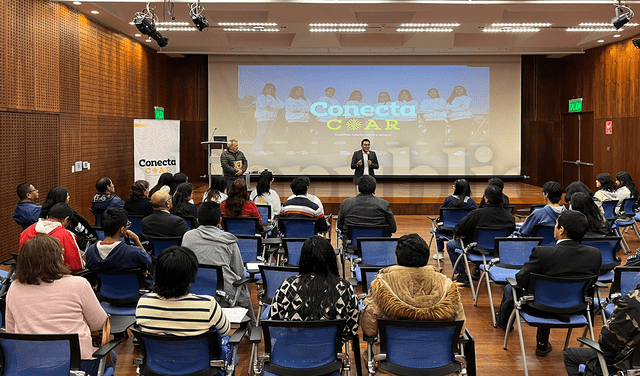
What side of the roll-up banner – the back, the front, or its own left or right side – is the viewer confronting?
front

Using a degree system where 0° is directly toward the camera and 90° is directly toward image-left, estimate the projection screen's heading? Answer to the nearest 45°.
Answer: approximately 0°

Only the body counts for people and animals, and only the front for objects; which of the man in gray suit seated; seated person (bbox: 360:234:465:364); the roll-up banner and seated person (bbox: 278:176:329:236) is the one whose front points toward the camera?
the roll-up banner

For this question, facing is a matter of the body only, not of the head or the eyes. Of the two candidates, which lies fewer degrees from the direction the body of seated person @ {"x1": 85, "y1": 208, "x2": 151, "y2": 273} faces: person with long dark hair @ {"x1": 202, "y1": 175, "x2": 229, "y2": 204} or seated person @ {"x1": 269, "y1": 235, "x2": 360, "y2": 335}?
the person with long dark hair

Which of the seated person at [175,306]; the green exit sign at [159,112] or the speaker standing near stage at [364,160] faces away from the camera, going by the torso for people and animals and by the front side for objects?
the seated person

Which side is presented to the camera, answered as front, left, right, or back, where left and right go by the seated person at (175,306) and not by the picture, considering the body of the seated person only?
back

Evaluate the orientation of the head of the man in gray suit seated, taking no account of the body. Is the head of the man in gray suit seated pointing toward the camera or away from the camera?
away from the camera

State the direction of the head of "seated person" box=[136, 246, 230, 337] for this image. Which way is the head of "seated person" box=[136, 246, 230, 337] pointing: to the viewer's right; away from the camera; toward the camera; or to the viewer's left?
away from the camera

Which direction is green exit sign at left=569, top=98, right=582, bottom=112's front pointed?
toward the camera

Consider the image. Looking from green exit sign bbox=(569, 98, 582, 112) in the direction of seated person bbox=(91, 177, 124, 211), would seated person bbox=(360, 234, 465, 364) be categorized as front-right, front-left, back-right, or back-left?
front-left

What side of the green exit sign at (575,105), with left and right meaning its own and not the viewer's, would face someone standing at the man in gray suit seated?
front

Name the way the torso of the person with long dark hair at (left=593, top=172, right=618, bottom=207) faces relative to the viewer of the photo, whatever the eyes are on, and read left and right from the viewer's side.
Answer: facing away from the viewer and to the left of the viewer

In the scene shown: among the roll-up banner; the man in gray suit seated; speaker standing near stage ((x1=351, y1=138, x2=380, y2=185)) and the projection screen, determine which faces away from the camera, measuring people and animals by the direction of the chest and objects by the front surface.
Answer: the man in gray suit seated

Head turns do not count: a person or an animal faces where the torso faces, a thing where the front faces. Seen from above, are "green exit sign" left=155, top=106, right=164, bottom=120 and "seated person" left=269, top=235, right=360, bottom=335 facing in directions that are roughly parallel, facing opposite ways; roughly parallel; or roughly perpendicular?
roughly parallel, facing opposite ways
